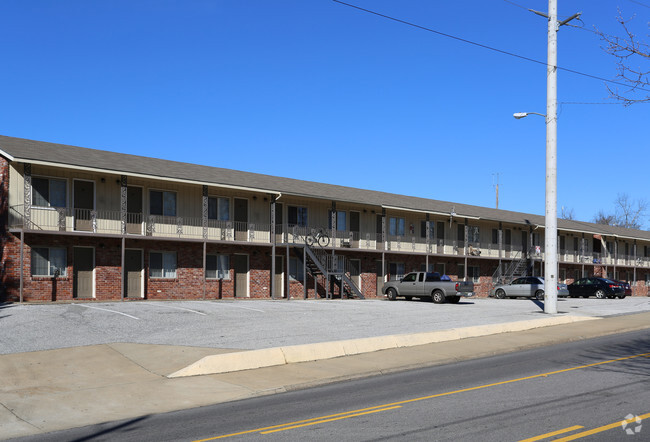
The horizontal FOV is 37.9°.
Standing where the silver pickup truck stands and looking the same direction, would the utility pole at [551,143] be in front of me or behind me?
behind

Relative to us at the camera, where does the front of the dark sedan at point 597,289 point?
facing away from the viewer and to the left of the viewer

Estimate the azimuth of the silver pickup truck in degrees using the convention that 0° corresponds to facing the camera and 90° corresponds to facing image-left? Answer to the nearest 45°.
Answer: approximately 135°

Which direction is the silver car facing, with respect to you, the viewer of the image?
facing away from the viewer and to the left of the viewer

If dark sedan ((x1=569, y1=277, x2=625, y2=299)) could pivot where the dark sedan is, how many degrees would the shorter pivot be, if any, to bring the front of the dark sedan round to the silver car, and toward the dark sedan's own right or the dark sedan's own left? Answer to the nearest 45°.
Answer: approximately 90° to the dark sedan's own left

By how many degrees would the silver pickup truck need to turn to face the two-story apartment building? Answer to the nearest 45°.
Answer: approximately 45° to its left
